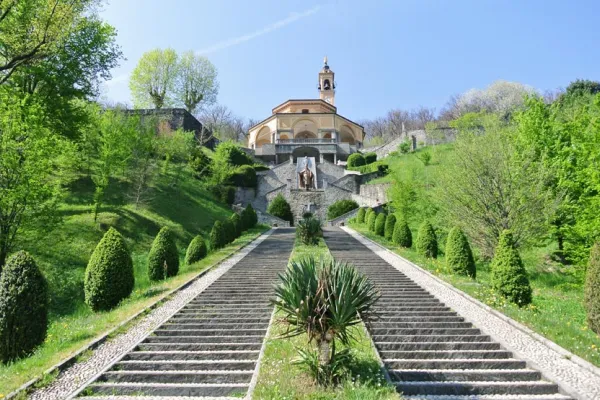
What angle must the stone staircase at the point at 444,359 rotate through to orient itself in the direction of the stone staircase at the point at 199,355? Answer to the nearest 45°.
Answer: approximately 90° to its right

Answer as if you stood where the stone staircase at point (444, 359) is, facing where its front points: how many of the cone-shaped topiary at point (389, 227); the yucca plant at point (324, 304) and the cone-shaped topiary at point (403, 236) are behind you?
2

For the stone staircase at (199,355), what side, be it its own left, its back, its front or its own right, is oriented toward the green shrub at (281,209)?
back

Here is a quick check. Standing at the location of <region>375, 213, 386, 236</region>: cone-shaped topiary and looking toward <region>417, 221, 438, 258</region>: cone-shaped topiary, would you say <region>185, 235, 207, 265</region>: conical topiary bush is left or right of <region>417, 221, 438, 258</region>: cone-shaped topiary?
right

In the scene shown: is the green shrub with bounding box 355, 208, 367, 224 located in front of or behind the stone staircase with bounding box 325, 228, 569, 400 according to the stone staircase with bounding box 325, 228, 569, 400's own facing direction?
behind

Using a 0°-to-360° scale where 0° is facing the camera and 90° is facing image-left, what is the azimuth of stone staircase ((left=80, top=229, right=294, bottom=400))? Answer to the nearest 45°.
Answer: approximately 0°

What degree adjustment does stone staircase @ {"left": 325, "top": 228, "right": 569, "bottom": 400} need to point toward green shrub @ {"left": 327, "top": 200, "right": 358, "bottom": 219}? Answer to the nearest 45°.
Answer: approximately 180°

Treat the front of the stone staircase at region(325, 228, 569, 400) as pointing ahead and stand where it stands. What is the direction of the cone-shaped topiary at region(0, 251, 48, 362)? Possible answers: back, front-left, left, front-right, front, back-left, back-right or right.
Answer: right

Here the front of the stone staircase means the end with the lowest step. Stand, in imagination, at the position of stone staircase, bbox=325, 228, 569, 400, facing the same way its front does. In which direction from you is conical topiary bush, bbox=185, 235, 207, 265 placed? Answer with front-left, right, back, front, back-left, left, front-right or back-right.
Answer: back-right

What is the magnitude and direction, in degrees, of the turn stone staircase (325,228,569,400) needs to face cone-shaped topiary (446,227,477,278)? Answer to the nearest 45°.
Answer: approximately 180°

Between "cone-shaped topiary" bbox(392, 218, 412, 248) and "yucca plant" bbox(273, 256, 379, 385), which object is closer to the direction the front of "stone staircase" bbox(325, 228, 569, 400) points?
the yucca plant

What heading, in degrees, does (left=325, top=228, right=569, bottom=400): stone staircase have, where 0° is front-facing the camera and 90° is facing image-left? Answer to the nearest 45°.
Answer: approximately 0°

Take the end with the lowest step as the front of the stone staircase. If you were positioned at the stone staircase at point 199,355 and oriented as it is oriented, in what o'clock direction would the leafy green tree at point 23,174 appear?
The leafy green tree is roughly at 5 o'clock from the stone staircase.

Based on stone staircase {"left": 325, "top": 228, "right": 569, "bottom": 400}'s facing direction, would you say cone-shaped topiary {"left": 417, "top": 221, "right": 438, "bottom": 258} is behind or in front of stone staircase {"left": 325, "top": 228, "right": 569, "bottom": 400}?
behind

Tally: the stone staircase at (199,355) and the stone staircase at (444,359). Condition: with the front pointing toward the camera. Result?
2

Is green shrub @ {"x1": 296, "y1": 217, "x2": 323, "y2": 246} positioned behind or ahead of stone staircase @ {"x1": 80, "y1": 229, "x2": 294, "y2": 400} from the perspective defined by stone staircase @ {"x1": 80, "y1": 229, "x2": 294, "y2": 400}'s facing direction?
behind
